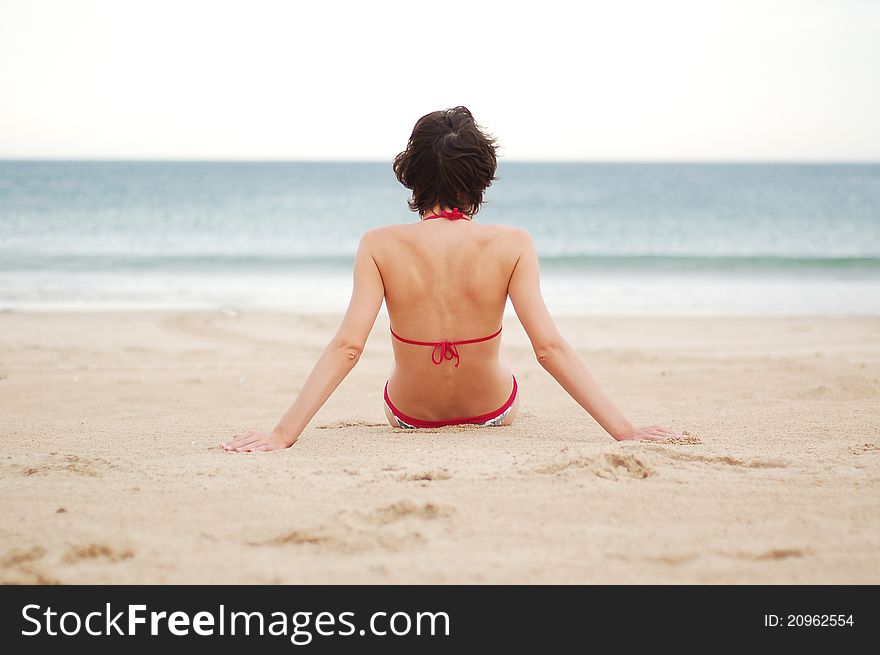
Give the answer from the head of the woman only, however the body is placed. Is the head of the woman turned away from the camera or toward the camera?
away from the camera

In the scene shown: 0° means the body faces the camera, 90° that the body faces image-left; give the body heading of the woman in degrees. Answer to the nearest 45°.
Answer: approximately 180°
